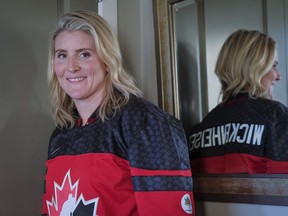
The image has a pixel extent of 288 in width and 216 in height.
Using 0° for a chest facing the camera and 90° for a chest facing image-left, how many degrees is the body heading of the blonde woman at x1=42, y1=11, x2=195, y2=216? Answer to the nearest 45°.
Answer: approximately 45°
